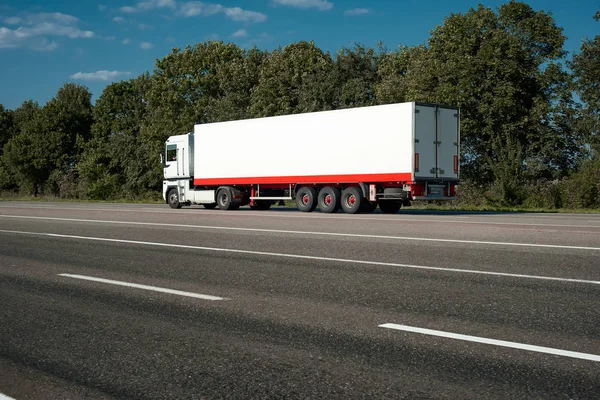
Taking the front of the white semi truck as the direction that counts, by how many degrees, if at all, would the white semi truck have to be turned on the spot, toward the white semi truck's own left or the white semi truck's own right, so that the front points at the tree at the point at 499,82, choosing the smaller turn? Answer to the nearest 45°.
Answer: approximately 90° to the white semi truck's own right

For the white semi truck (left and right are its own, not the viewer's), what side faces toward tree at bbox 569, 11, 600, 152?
right

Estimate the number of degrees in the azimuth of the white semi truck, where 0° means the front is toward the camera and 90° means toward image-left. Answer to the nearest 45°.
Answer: approximately 135°
